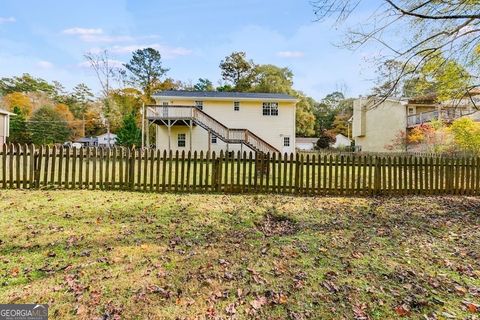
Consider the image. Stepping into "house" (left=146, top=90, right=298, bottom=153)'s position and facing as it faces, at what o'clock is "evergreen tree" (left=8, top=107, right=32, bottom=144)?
The evergreen tree is roughly at 10 o'clock from the house.

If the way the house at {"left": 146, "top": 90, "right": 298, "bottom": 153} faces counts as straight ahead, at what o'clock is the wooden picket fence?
The wooden picket fence is roughly at 6 o'clock from the house.

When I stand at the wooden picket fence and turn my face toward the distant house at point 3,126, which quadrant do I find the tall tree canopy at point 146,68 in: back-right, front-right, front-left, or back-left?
front-right

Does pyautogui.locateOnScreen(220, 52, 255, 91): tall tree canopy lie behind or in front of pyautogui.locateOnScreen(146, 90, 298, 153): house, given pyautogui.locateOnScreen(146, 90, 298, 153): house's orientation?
in front

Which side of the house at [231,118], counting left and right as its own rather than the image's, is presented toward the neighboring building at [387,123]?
right

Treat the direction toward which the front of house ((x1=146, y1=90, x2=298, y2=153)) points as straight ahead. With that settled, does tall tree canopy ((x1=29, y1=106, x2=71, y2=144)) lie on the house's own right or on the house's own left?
on the house's own left

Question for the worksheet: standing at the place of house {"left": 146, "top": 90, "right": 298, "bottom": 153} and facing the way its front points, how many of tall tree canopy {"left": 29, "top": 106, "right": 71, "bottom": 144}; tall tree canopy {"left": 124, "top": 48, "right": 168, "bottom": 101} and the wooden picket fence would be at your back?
1

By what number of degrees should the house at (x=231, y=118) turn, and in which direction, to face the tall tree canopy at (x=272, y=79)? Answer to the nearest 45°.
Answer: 0° — it already faces it

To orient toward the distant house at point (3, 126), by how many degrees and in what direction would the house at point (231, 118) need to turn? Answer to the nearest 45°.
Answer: approximately 90° to its left

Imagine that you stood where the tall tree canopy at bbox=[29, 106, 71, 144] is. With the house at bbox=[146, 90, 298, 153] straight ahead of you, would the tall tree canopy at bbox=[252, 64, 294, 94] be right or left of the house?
left

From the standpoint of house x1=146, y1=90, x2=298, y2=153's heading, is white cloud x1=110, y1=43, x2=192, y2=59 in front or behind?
in front

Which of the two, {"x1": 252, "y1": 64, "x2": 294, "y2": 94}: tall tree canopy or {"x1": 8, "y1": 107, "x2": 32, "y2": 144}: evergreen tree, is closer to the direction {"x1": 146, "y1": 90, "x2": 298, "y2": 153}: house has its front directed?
the tall tree canopy

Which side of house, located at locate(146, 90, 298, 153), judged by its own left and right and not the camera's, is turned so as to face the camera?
back
